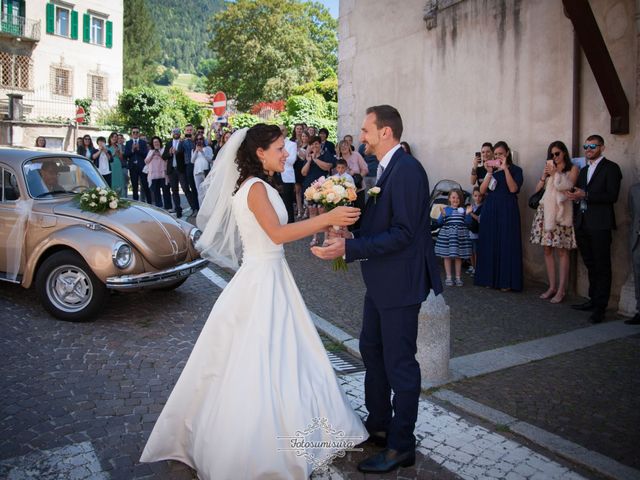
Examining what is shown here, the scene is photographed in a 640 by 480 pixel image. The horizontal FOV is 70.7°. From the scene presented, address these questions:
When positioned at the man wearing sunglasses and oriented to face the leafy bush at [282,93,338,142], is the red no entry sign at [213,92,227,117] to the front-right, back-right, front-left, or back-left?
front-left

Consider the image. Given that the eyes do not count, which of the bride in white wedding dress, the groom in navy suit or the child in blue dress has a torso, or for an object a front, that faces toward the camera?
the child in blue dress

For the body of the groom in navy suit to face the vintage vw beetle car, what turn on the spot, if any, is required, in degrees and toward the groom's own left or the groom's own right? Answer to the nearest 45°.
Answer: approximately 45° to the groom's own right

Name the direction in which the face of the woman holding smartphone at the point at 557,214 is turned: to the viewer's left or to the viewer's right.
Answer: to the viewer's left

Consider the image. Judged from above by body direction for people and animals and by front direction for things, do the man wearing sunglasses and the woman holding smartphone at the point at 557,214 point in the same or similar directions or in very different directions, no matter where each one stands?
same or similar directions

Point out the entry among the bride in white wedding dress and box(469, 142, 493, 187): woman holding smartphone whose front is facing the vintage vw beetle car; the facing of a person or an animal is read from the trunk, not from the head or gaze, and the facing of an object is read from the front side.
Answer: the woman holding smartphone

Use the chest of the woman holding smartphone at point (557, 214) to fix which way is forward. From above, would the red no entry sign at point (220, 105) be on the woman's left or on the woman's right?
on the woman's right

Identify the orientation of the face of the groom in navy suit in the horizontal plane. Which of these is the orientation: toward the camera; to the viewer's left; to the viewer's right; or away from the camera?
to the viewer's left

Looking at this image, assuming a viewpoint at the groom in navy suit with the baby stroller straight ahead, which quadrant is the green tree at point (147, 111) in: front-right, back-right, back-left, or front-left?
front-left

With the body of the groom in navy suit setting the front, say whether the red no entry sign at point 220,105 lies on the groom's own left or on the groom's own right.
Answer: on the groom's own right

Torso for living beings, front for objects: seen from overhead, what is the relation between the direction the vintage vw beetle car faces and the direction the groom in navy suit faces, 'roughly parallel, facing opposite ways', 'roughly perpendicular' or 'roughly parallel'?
roughly parallel, facing opposite ways

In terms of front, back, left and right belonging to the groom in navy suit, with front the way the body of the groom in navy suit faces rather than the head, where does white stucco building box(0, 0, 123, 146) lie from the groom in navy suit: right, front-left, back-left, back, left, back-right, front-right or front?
front-right

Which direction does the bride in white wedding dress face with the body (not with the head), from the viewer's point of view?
to the viewer's right

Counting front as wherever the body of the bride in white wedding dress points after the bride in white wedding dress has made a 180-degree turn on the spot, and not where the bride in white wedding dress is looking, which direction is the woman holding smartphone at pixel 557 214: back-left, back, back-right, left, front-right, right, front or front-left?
back-right

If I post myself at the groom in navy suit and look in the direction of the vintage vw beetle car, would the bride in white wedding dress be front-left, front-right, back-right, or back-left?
front-left

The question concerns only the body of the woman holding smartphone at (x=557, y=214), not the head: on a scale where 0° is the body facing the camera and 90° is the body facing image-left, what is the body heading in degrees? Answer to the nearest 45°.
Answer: approximately 45°
